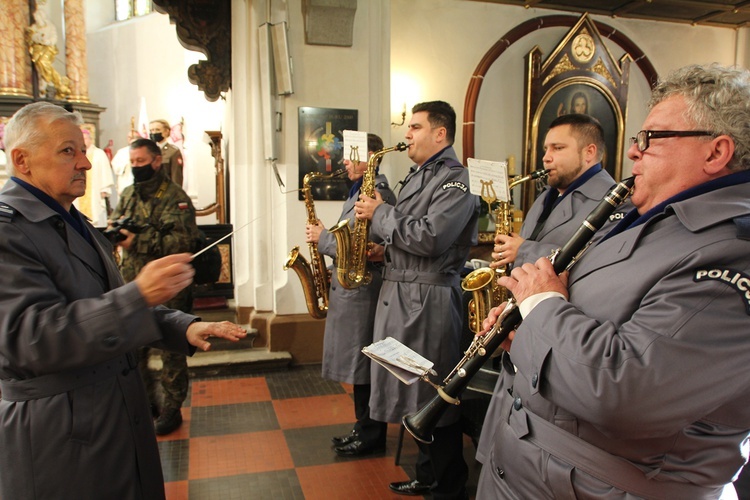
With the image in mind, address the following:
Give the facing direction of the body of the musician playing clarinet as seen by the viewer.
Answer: to the viewer's left

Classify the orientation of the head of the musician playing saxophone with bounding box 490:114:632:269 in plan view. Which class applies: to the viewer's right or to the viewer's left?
to the viewer's left

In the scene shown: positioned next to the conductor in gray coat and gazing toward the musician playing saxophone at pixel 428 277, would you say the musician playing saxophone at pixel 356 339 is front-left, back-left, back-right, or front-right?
front-left

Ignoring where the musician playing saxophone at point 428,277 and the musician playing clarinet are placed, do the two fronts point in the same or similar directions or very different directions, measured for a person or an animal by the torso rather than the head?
same or similar directions

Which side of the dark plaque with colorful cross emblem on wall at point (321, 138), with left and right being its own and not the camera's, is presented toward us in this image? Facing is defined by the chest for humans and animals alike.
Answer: front

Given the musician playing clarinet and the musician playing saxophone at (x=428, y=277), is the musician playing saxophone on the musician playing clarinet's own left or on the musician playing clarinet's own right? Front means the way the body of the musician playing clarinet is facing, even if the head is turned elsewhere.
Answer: on the musician playing clarinet's own right

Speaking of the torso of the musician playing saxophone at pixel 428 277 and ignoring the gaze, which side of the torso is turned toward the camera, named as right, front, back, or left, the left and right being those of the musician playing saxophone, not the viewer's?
left

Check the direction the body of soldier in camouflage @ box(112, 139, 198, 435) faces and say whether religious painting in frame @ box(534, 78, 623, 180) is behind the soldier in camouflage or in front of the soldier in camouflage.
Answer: behind

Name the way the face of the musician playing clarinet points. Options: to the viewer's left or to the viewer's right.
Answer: to the viewer's left

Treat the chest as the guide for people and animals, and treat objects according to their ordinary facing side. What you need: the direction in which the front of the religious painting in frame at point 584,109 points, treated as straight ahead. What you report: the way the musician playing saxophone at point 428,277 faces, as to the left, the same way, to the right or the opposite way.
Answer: to the right

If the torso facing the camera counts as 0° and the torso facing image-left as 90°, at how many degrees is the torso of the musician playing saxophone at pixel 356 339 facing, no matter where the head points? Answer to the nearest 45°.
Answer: approximately 90°

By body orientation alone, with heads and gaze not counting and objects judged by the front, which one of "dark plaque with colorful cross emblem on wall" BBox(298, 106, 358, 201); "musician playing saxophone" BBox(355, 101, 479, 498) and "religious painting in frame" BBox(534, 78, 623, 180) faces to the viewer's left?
the musician playing saxophone

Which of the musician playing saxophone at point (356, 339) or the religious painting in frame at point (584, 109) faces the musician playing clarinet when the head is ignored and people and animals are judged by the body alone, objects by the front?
the religious painting in frame

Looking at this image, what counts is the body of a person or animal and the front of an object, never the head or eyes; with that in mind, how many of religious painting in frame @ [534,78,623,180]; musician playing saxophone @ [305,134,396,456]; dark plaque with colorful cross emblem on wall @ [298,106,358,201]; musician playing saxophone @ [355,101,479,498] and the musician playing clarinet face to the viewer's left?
3

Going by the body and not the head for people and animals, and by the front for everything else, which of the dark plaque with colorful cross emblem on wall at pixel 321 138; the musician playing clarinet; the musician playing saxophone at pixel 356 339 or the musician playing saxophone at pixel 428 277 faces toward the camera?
the dark plaque with colorful cross emblem on wall
